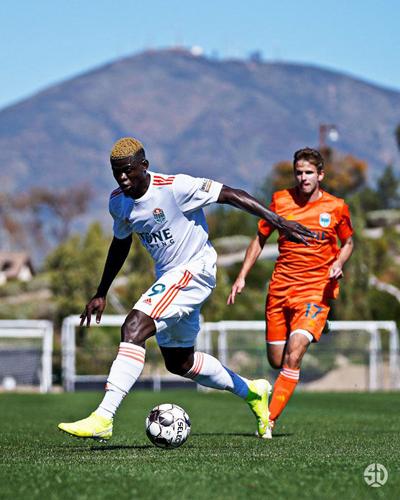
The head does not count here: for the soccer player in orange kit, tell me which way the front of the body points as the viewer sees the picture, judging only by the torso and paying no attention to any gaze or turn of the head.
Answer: toward the camera

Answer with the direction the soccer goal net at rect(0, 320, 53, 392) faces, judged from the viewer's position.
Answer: facing the viewer

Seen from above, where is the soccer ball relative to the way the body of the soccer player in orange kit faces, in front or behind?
in front

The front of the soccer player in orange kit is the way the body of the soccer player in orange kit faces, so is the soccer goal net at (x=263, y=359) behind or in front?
behind

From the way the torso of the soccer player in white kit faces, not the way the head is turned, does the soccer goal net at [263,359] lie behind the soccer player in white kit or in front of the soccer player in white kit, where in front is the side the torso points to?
behind

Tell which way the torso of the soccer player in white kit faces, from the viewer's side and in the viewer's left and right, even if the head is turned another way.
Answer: facing the viewer and to the left of the viewer

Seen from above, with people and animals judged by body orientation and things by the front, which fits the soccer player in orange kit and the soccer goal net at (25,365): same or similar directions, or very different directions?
same or similar directions

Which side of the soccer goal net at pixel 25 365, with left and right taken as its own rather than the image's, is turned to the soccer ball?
front

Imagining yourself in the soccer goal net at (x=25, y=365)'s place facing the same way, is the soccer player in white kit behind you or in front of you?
in front

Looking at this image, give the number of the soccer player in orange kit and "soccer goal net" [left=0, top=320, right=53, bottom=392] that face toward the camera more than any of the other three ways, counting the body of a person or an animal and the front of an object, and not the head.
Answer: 2

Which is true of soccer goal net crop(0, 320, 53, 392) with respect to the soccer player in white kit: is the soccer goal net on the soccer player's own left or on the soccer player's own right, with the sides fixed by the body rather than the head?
on the soccer player's own right

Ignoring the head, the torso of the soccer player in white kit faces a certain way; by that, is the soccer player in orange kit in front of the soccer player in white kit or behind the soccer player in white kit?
behind
